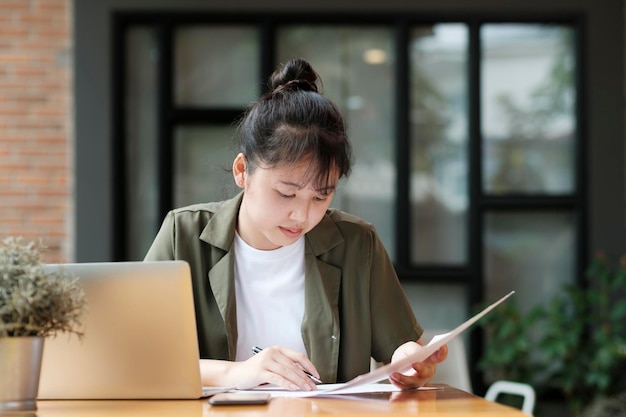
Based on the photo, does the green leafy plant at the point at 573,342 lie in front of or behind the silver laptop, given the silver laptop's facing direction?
in front

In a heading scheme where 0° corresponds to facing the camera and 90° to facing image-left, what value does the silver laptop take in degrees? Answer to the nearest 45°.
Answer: approximately 180°

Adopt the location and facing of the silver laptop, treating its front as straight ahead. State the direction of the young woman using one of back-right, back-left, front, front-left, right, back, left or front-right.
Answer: front-right
